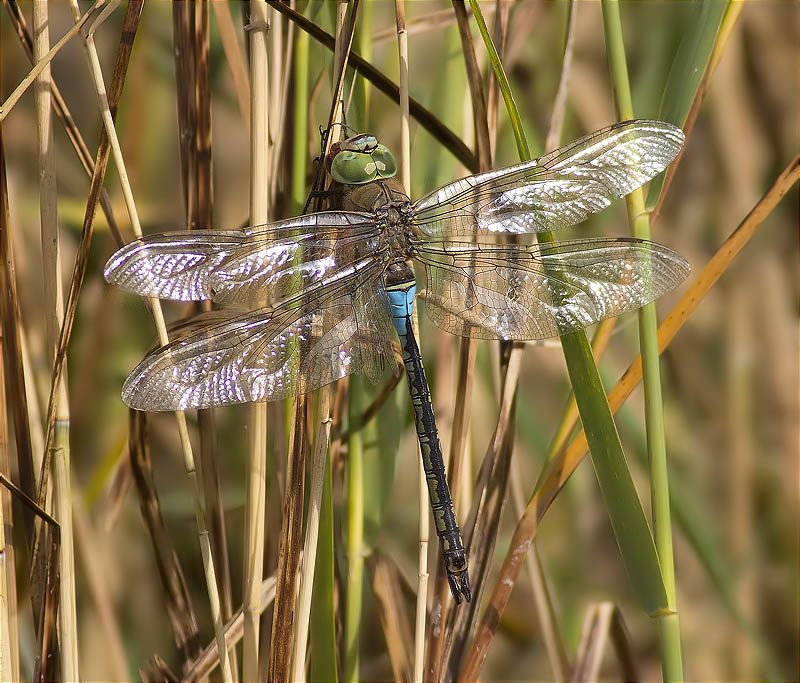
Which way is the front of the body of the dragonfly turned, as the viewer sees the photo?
away from the camera
